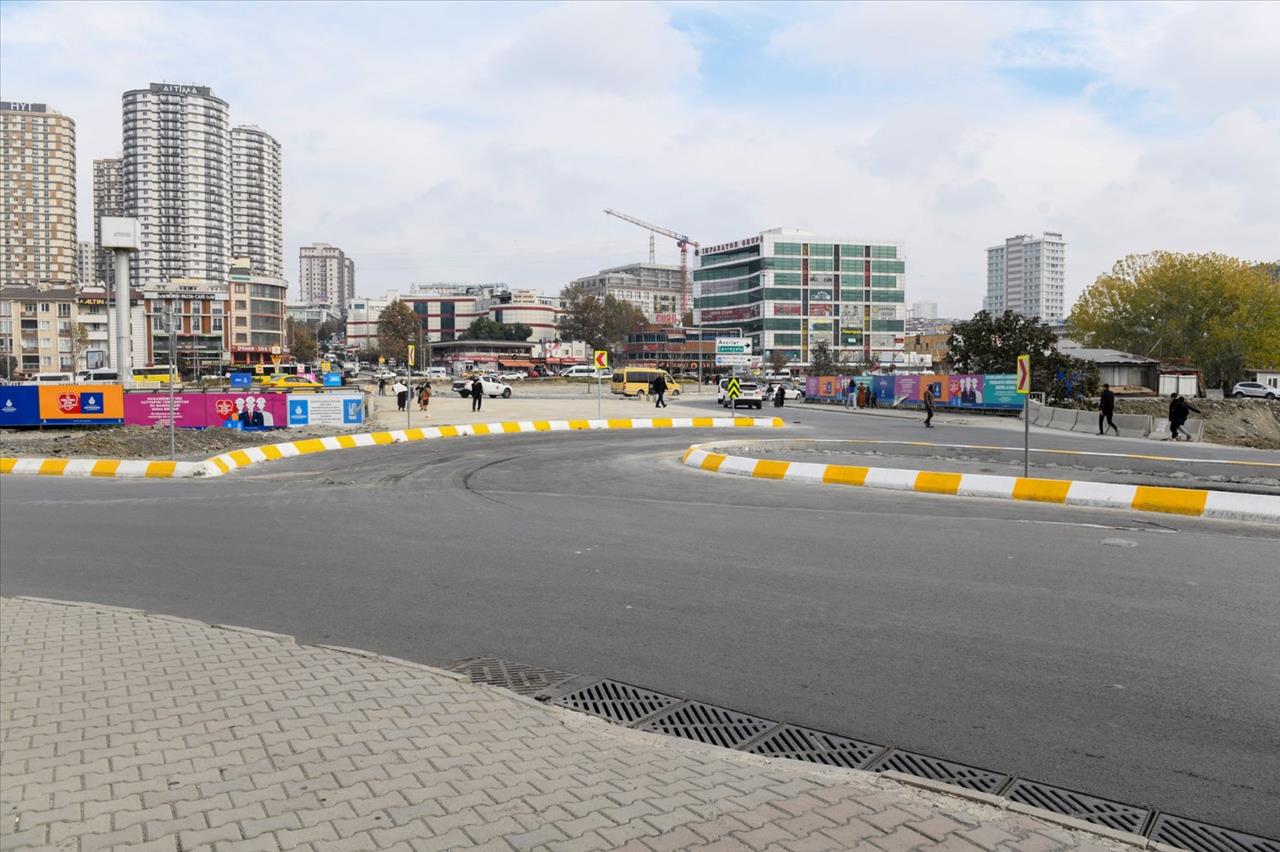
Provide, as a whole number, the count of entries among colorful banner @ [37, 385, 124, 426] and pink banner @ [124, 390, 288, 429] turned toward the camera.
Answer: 2

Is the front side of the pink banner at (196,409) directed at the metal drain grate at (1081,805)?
yes

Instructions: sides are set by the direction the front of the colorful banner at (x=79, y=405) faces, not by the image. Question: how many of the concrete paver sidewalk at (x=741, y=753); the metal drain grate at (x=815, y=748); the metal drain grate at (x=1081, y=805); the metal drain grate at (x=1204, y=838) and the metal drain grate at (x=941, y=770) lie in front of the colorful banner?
5

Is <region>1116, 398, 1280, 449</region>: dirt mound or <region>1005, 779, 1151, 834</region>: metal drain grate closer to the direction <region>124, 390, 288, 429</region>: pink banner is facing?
the metal drain grate

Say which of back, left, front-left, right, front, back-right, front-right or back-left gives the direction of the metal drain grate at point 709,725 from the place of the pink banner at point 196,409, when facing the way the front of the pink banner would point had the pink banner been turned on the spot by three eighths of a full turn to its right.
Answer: back-left

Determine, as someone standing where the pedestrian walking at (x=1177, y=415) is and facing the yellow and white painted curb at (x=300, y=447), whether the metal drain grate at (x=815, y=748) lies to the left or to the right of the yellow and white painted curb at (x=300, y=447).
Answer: left

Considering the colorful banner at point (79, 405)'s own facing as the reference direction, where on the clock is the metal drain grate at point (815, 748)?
The metal drain grate is roughly at 12 o'clock from the colorful banner.

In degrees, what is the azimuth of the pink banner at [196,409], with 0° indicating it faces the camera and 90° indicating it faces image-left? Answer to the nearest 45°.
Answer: approximately 0°

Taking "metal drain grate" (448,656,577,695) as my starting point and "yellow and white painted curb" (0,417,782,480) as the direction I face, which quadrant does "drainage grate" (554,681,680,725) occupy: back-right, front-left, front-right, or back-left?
back-right

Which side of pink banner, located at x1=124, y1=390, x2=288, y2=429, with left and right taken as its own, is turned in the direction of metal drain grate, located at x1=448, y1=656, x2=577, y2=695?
front

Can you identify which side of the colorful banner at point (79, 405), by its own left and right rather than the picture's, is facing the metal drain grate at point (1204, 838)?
front

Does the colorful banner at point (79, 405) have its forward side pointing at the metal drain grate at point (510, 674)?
yes

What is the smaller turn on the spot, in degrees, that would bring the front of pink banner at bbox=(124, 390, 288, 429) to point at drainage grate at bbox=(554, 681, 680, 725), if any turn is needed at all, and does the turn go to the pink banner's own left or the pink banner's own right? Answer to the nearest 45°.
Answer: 0° — it already faces it
